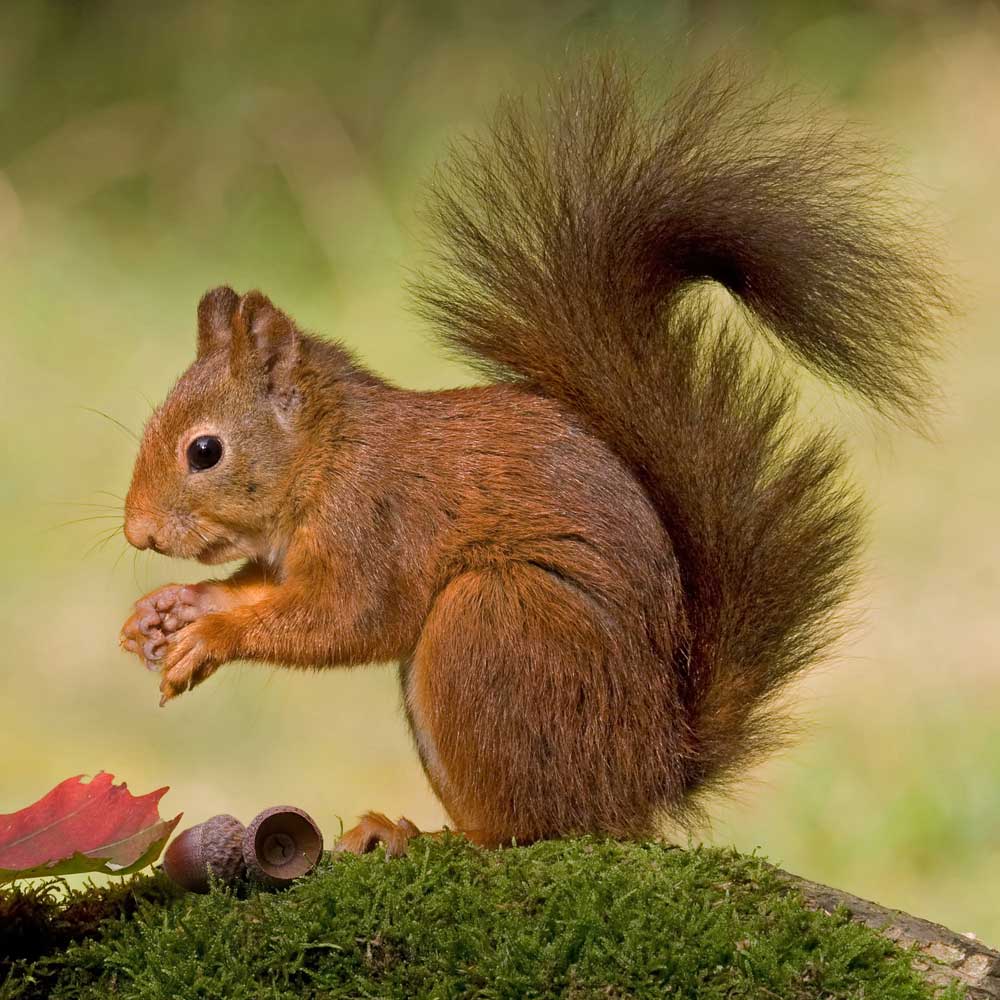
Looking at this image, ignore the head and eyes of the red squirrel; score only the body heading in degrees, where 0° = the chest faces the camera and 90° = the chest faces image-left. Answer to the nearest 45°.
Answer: approximately 90°
